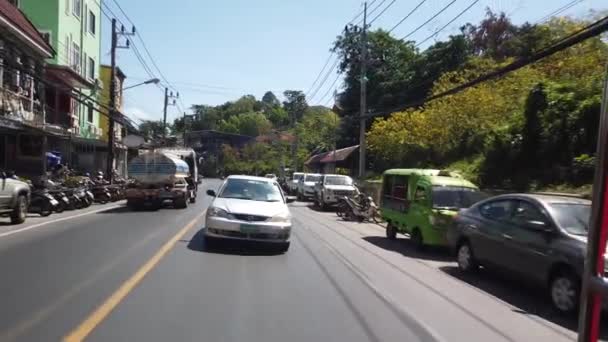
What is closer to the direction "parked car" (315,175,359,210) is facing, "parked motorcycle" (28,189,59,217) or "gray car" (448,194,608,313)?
the gray car

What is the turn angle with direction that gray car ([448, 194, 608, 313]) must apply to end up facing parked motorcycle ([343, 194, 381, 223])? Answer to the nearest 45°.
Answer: approximately 180°

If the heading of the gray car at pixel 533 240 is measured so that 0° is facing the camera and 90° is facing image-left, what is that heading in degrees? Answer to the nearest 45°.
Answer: approximately 315°

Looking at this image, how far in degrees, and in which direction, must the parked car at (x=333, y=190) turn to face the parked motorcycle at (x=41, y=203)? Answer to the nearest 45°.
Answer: approximately 90° to its right

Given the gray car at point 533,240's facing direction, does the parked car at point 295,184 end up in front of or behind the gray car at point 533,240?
behind

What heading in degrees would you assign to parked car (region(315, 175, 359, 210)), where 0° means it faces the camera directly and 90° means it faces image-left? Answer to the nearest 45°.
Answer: approximately 315°

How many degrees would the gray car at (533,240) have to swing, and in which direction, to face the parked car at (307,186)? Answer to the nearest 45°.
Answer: approximately 180°
